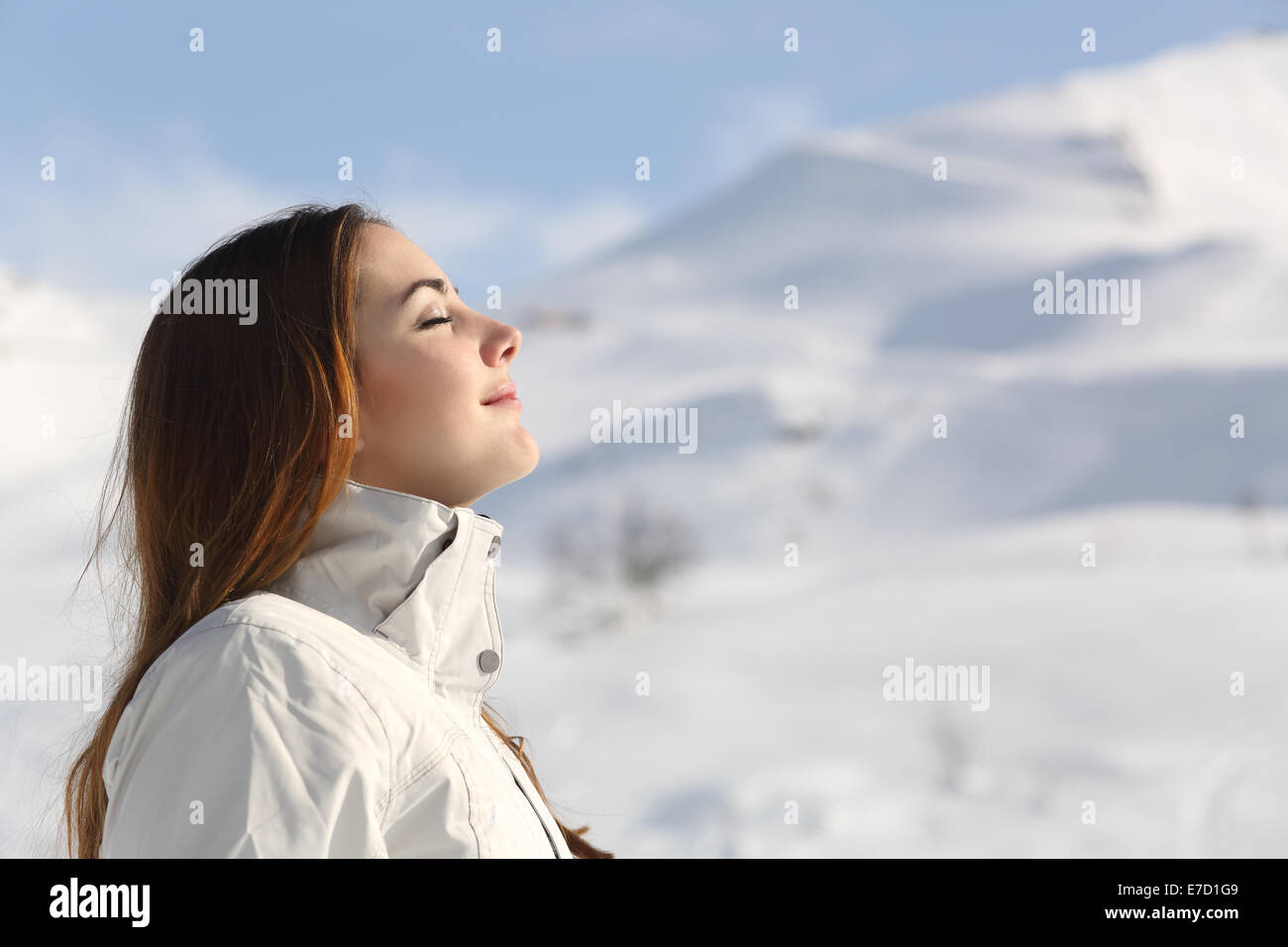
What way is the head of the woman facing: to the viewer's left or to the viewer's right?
to the viewer's right

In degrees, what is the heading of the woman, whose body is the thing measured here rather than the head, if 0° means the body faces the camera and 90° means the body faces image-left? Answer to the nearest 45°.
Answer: approximately 270°
